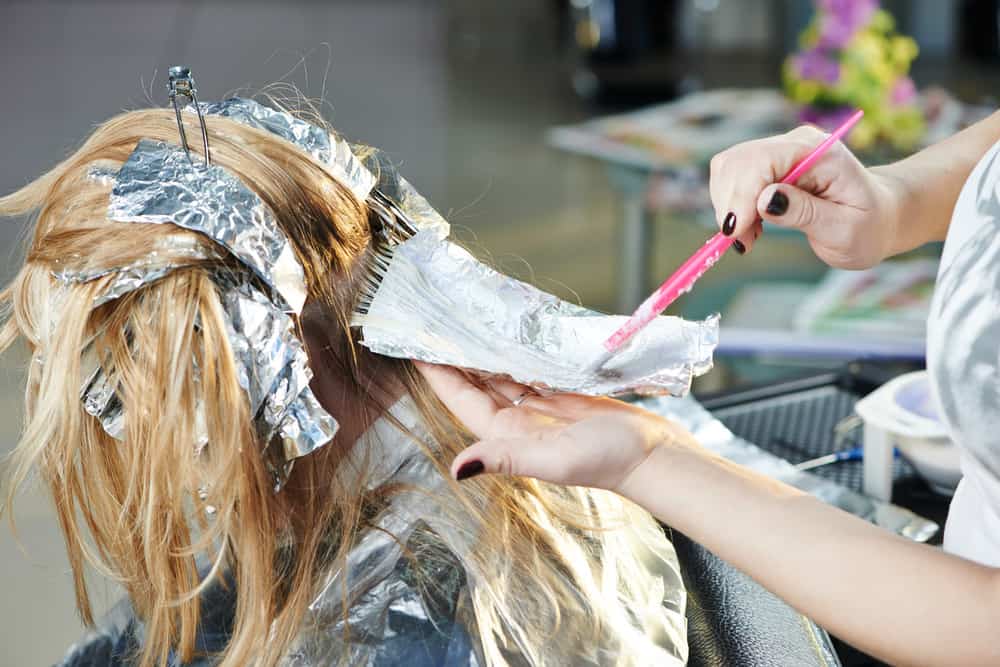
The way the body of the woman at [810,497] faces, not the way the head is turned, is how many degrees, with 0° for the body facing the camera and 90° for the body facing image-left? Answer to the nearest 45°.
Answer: approximately 90°

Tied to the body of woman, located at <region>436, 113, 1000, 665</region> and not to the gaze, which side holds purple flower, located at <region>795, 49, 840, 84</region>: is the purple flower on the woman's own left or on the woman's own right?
on the woman's own right

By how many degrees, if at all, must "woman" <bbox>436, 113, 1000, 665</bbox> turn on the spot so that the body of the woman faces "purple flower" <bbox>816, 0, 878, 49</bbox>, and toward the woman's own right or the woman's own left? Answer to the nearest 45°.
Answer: approximately 90° to the woman's own right

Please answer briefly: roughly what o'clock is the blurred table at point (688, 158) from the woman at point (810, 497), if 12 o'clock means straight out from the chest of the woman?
The blurred table is roughly at 3 o'clock from the woman.
